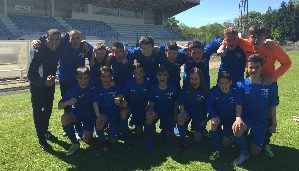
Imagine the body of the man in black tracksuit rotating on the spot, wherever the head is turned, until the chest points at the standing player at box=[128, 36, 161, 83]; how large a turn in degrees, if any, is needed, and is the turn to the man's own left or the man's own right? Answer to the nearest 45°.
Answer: approximately 45° to the man's own left

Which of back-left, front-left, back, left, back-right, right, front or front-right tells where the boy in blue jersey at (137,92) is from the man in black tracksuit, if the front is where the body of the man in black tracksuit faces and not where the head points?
front-left

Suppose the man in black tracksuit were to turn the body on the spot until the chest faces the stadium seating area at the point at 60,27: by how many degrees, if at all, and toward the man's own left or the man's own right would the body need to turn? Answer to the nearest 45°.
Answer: approximately 135° to the man's own left

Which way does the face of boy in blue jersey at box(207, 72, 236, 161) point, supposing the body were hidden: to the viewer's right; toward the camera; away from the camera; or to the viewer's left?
toward the camera

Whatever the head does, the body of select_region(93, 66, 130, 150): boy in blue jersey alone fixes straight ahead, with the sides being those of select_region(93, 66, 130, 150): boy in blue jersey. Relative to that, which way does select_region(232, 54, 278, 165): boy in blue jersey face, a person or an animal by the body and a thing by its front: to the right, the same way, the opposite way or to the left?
the same way

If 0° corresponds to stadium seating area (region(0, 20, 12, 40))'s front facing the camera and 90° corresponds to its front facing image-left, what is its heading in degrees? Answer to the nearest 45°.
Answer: approximately 315°

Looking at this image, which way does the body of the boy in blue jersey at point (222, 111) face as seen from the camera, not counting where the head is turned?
toward the camera

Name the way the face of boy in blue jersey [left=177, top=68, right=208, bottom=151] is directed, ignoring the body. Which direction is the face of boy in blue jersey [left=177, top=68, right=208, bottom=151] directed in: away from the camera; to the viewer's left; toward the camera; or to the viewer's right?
toward the camera

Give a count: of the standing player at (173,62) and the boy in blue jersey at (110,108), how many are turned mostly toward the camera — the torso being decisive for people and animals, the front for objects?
2

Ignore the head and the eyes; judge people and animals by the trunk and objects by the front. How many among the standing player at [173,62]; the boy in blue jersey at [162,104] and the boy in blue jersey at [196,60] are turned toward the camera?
3

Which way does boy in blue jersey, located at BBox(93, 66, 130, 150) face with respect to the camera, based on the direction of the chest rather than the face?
toward the camera

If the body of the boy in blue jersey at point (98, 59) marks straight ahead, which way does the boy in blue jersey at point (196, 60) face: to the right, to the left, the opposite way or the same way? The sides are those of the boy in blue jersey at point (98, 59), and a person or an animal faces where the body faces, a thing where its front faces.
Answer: the same way

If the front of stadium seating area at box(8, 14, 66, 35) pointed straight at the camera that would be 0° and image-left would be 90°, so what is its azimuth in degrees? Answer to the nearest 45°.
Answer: approximately 315°
